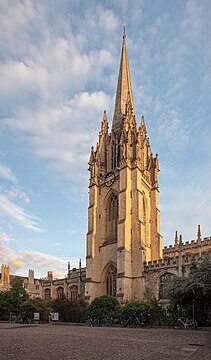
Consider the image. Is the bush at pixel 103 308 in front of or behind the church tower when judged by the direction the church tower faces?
in front

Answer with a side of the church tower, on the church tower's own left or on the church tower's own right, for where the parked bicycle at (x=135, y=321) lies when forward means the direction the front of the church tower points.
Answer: on the church tower's own left

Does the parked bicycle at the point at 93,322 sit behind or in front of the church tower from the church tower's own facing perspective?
in front

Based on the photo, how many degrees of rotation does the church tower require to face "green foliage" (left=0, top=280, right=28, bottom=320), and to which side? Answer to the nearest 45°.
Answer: approximately 45° to its right

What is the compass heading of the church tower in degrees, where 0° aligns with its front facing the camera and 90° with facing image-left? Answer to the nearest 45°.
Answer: approximately 45°
